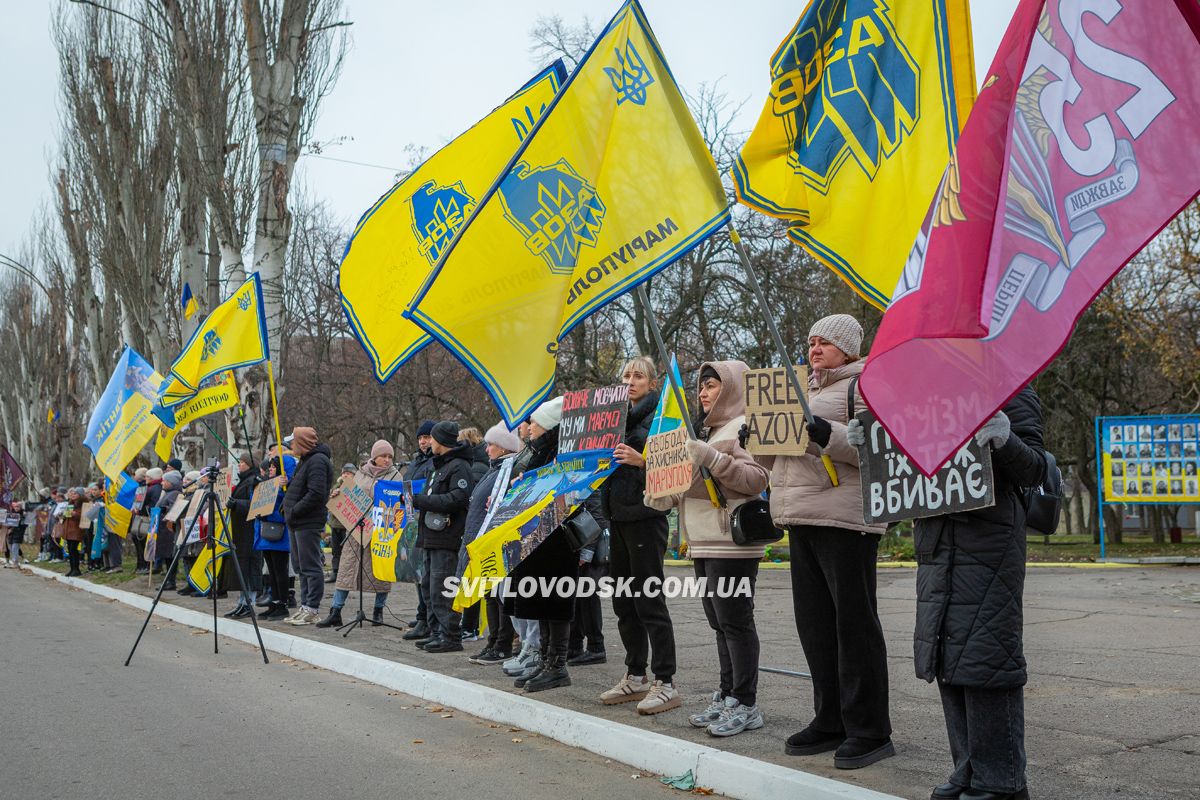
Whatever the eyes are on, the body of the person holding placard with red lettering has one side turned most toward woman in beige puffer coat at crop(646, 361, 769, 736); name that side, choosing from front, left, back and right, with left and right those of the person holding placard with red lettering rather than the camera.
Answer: left

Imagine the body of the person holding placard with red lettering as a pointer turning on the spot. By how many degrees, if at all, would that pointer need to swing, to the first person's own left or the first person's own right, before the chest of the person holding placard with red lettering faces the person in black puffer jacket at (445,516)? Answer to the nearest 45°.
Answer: approximately 90° to the first person's own right

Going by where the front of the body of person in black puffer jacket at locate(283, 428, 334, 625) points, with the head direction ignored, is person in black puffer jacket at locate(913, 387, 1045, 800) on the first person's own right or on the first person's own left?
on the first person's own left

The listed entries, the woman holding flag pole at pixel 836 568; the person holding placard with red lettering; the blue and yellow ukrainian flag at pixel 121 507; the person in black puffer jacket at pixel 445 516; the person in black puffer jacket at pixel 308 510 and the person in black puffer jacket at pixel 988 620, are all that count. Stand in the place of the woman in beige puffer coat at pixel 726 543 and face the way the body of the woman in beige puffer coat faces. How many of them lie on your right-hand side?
4

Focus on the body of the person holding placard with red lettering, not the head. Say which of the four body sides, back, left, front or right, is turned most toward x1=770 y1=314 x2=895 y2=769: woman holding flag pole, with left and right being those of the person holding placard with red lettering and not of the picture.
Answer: left

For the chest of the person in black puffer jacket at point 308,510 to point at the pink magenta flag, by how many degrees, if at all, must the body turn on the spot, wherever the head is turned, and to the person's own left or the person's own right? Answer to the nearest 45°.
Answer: approximately 90° to the person's own left

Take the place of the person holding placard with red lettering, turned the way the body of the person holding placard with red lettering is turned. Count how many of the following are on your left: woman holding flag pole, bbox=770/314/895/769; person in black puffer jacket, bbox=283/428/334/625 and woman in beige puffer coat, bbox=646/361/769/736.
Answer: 2

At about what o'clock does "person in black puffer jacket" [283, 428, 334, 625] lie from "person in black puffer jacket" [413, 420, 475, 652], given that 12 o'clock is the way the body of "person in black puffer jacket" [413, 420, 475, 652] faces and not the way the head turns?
"person in black puffer jacket" [283, 428, 334, 625] is roughly at 2 o'clock from "person in black puffer jacket" [413, 420, 475, 652].

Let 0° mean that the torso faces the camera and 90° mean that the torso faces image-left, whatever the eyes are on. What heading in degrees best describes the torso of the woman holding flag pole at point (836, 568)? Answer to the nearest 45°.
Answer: approximately 45°

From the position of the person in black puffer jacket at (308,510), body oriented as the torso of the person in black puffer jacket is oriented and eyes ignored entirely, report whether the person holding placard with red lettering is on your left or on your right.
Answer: on your left

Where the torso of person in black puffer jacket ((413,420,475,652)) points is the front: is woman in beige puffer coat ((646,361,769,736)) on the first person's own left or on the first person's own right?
on the first person's own left

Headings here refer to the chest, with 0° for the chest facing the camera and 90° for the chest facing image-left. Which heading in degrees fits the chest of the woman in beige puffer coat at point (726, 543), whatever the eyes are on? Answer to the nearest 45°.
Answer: approximately 45°

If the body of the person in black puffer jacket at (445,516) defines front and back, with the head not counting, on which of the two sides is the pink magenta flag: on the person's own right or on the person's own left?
on the person's own left

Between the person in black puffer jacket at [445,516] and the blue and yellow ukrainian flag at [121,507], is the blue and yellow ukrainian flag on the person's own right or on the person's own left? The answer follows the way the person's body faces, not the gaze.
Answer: on the person's own right

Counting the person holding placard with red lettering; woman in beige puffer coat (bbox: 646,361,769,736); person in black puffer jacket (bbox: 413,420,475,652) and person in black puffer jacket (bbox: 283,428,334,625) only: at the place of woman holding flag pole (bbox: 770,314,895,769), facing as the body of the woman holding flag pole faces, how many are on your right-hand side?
4
